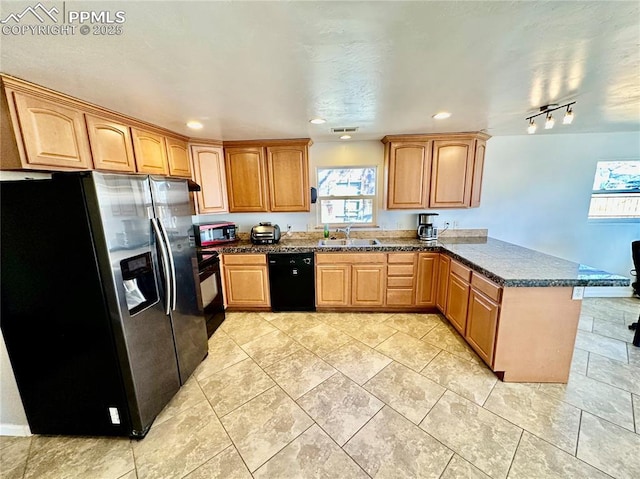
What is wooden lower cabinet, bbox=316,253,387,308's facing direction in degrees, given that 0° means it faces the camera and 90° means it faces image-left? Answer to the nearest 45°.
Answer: approximately 0°

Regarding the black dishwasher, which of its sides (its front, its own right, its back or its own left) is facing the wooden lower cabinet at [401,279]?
left

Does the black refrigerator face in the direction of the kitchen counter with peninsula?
yes

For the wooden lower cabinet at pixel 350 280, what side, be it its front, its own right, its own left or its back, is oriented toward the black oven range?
right

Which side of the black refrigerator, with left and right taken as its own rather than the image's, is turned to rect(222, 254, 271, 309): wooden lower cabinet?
left

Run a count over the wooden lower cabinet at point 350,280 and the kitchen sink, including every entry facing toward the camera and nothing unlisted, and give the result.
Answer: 2
